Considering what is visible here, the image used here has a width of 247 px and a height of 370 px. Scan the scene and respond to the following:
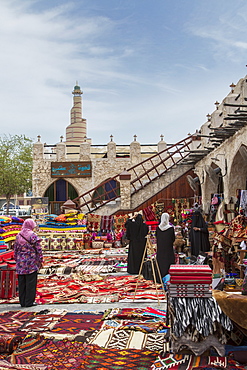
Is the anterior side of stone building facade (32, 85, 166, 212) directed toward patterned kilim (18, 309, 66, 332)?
yes

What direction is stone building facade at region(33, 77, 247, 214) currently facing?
toward the camera

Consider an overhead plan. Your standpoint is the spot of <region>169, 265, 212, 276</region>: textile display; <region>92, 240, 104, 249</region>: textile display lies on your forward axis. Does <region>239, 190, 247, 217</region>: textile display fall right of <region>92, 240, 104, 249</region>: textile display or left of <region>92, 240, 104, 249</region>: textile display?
right

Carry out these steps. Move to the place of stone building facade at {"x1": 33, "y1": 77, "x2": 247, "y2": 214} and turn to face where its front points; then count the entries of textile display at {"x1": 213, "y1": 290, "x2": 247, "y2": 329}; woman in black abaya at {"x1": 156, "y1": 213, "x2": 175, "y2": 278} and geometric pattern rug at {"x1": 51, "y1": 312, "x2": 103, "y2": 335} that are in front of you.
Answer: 3

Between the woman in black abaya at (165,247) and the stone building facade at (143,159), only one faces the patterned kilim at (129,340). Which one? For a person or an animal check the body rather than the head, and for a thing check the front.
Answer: the stone building facade

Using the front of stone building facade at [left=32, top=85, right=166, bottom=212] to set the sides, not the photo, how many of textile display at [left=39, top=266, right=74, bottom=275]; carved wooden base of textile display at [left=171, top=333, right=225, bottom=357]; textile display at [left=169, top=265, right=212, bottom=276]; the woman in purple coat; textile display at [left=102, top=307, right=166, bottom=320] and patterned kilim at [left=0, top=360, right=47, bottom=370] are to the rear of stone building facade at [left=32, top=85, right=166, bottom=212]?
0

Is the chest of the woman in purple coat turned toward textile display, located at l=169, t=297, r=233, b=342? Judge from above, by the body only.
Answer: no

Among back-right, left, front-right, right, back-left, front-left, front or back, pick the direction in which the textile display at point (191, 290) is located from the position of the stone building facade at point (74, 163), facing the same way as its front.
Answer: front
